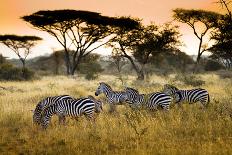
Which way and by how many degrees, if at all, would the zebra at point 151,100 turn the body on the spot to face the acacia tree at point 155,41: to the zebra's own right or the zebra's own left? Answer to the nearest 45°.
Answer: approximately 90° to the zebra's own right

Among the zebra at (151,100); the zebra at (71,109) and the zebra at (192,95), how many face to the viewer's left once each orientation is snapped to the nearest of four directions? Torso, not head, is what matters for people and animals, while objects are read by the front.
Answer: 3

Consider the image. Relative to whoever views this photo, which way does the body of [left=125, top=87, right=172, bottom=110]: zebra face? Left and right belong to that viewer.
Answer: facing to the left of the viewer

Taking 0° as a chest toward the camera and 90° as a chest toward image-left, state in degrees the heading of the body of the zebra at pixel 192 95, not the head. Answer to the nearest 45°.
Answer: approximately 90°

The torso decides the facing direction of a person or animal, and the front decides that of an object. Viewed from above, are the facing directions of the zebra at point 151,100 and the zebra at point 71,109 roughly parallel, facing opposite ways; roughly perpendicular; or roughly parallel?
roughly parallel

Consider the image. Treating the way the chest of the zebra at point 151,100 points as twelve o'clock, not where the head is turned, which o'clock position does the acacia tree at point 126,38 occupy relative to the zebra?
The acacia tree is roughly at 3 o'clock from the zebra.

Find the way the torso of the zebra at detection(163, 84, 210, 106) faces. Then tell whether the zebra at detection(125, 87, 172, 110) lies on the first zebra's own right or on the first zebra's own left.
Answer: on the first zebra's own left

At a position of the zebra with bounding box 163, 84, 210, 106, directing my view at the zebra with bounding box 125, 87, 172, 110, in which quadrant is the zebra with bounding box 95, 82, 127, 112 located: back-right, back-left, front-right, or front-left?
front-right

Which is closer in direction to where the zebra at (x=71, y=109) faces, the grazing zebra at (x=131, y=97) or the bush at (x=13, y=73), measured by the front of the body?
the bush

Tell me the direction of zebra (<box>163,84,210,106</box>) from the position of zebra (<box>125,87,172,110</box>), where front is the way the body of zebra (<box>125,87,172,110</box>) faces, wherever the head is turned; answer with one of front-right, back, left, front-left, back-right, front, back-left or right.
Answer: back-right

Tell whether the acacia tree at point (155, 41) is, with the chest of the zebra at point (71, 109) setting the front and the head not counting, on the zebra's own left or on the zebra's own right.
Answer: on the zebra's own right

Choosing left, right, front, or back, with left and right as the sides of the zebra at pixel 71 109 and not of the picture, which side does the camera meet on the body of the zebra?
left

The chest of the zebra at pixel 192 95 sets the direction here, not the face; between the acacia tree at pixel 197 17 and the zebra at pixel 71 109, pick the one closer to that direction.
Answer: the zebra

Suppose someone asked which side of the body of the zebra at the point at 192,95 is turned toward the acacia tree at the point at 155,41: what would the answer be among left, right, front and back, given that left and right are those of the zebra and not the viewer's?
right

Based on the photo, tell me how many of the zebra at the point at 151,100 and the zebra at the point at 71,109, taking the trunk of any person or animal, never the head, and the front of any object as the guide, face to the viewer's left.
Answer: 2

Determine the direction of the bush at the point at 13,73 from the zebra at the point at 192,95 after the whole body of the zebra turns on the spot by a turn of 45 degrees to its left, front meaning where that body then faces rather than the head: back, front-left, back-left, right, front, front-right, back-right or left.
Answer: right
